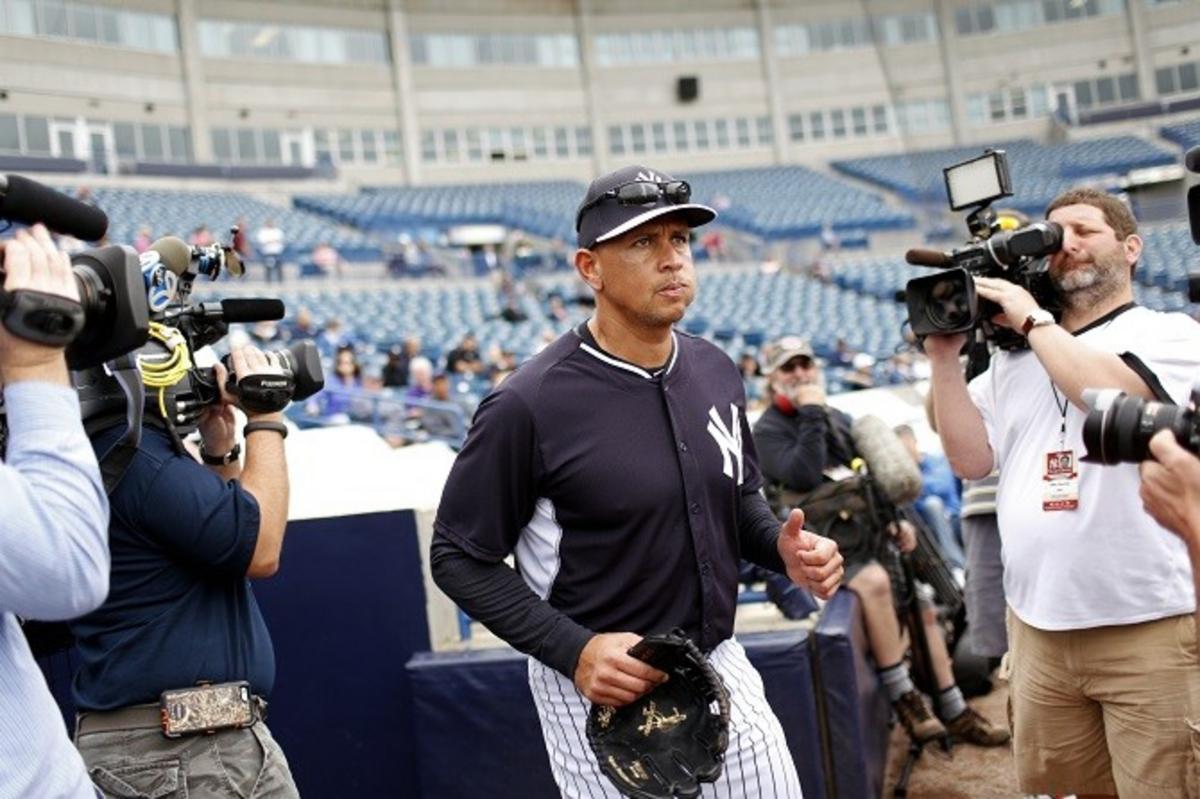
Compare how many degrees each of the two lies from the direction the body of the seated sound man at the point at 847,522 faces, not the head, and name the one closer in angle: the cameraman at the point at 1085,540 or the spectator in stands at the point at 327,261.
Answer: the cameraman

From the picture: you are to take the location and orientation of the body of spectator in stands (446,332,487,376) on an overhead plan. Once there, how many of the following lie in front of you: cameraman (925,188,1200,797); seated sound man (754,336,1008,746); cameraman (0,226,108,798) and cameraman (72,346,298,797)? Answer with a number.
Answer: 4

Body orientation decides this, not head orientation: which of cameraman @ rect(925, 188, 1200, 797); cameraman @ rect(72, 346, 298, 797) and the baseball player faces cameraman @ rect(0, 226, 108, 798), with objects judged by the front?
cameraman @ rect(925, 188, 1200, 797)

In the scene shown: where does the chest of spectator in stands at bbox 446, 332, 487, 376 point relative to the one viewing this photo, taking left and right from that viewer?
facing the viewer

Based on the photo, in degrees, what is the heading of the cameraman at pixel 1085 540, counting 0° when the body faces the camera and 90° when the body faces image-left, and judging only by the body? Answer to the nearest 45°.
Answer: approximately 45°

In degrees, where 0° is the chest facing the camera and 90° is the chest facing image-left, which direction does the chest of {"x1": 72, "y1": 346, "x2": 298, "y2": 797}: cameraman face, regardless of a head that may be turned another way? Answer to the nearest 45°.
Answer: approximately 270°

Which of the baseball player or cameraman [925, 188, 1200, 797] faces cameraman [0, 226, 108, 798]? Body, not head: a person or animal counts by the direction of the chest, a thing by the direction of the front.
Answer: cameraman [925, 188, 1200, 797]

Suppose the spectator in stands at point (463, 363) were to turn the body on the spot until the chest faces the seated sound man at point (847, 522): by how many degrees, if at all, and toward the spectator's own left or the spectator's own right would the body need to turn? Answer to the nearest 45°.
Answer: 0° — they already face them

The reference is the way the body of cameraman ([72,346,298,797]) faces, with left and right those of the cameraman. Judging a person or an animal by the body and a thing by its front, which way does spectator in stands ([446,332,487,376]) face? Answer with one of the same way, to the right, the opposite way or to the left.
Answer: to the right
